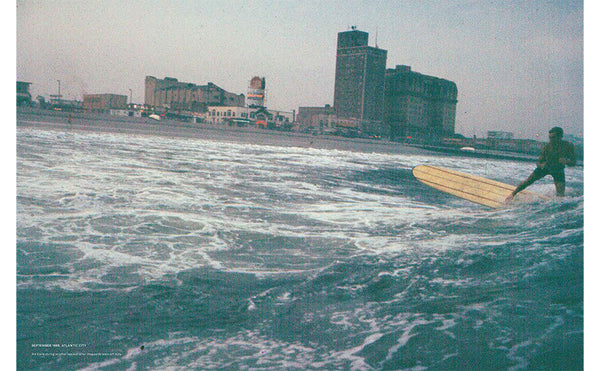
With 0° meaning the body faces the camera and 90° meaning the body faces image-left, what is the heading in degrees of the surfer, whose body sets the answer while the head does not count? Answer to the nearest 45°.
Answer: approximately 45°

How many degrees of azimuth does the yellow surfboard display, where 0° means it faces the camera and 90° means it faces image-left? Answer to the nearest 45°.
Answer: approximately 90°
